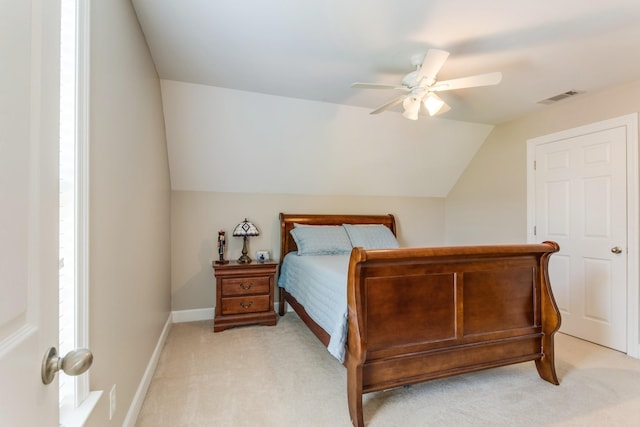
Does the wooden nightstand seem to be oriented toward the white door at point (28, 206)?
yes

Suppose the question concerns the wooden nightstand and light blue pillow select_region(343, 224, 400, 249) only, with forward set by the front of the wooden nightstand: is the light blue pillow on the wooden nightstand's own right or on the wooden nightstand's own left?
on the wooden nightstand's own left

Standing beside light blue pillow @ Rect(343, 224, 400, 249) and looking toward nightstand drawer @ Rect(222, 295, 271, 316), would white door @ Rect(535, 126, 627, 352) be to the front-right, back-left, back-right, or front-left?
back-left

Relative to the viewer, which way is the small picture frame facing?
toward the camera

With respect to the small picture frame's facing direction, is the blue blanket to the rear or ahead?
ahead

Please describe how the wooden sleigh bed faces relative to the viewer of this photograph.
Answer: facing the viewer and to the right of the viewer

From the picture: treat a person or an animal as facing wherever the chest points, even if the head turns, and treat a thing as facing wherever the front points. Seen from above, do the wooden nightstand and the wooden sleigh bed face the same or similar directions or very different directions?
same or similar directions

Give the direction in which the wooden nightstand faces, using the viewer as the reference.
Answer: facing the viewer

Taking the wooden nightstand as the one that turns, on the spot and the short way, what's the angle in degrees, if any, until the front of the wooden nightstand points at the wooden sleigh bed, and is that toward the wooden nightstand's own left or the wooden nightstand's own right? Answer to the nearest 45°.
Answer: approximately 45° to the wooden nightstand's own left

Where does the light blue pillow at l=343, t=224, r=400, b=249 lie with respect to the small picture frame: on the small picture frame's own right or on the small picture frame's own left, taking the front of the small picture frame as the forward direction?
on the small picture frame's own left

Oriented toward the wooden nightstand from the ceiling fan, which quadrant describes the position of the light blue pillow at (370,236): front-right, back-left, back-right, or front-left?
front-right
